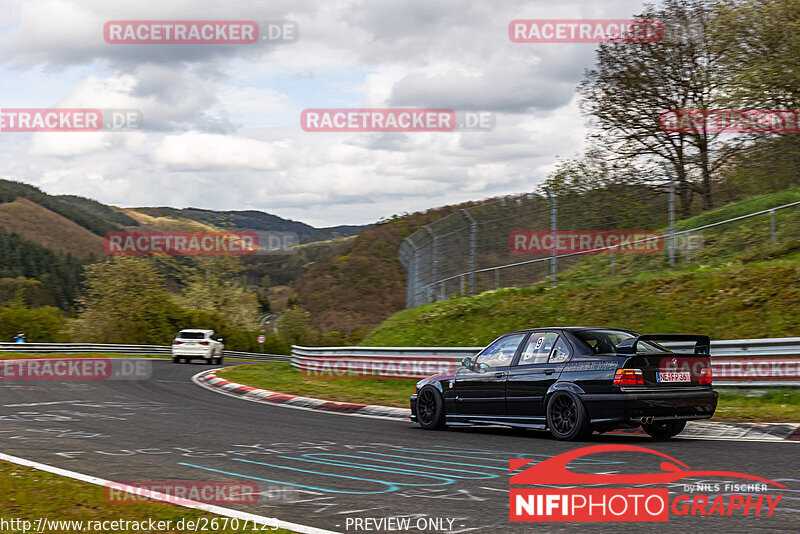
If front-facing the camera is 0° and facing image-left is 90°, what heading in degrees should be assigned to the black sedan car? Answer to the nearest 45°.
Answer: approximately 135°

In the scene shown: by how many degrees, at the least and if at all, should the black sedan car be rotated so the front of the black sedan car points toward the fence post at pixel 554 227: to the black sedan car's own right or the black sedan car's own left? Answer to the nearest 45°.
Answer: approximately 45° to the black sedan car's own right

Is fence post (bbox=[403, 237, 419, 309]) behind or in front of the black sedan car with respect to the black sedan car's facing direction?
in front

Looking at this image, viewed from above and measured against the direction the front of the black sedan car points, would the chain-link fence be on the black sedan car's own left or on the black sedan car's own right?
on the black sedan car's own right

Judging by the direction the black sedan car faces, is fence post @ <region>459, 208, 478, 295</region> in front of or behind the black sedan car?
in front

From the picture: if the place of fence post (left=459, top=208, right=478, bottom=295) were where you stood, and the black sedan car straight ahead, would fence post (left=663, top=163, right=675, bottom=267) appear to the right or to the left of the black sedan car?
left

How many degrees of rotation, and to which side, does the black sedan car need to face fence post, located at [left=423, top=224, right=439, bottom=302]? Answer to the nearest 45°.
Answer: approximately 45° to its right

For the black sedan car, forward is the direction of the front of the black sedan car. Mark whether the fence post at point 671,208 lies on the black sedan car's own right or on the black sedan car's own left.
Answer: on the black sedan car's own right

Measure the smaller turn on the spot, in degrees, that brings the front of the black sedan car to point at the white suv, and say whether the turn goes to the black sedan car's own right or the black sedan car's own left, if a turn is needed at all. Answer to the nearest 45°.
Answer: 0° — it already faces it

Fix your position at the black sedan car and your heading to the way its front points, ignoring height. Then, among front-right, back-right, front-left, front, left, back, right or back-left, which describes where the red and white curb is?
front

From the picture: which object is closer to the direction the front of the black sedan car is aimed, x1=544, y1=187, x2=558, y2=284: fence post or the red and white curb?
the red and white curb

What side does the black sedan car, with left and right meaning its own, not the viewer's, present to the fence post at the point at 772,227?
right
